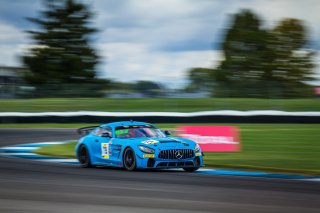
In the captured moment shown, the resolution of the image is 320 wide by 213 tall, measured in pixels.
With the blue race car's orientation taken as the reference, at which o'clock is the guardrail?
The guardrail is roughly at 8 o'clock from the blue race car.

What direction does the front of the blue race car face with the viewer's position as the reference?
facing the viewer and to the right of the viewer
